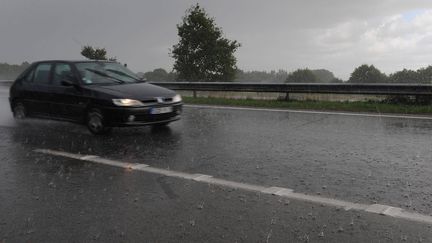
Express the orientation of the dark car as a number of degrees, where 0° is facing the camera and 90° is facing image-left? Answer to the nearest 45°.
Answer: approximately 315°

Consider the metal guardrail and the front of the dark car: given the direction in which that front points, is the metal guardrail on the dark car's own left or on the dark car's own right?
on the dark car's own left

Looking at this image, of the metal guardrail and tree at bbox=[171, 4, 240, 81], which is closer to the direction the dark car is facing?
the metal guardrail
